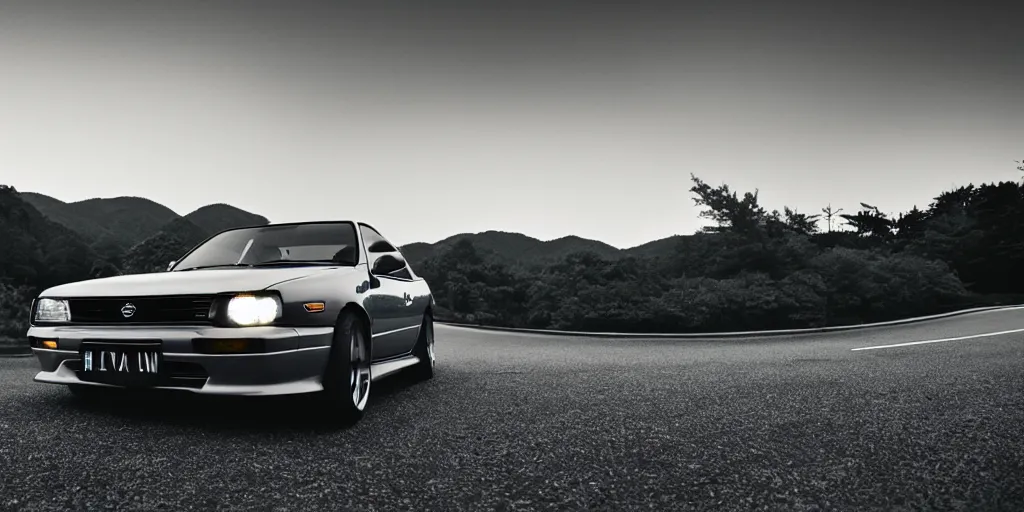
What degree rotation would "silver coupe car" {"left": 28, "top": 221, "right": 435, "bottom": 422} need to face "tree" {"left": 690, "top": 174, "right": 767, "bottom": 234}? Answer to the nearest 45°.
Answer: approximately 180°

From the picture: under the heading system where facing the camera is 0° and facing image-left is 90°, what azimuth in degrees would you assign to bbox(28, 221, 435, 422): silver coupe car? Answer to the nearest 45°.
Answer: approximately 45°
